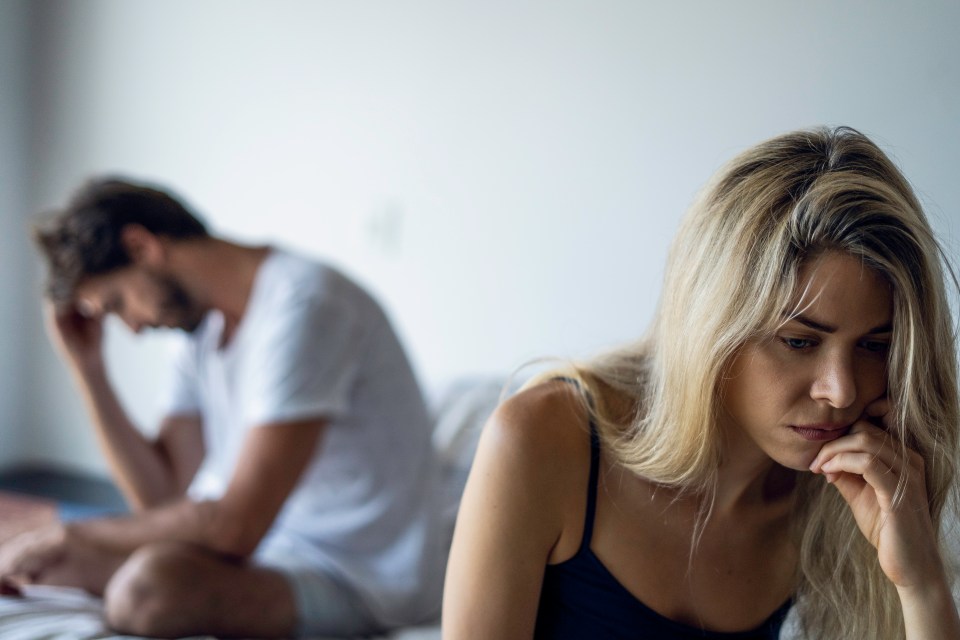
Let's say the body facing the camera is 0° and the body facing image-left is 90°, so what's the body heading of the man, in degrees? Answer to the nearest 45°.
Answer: approximately 90°

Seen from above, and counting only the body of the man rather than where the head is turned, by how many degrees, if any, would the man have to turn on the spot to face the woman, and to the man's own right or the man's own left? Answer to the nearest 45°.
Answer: approximately 135° to the man's own left

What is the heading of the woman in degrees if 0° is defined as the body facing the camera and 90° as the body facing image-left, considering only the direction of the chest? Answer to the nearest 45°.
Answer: approximately 315°

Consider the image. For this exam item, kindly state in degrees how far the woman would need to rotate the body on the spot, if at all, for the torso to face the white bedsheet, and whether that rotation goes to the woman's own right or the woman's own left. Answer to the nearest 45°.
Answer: approximately 135° to the woman's own right
